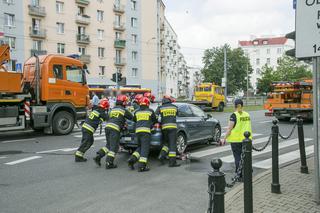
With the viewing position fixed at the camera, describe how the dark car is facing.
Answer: facing away from the viewer and to the right of the viewer

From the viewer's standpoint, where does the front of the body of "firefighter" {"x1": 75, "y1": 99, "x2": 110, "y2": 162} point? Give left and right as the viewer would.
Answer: facing away from the viewer and to the right of the viewer

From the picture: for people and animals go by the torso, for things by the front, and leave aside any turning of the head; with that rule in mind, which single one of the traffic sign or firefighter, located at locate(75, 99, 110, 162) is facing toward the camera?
the traffic sign

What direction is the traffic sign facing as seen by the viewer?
toward the camera

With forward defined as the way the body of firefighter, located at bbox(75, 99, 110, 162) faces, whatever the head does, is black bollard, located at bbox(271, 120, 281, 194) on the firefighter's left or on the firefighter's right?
on the firefighter's right

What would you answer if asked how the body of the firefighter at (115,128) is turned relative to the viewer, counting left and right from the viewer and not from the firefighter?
facing away from the viewer and to the right of the viewer

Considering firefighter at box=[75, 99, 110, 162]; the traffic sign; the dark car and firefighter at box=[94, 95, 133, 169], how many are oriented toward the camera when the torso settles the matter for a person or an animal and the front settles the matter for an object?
1

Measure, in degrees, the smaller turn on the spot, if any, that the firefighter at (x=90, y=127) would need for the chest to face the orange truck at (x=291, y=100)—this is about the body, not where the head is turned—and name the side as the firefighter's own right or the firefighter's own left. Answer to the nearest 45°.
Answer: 0° — they already face it

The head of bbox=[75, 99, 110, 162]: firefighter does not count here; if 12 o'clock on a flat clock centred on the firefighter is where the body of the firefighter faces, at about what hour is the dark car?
The dark car is roughly at 1 o'clock from the firefighter.

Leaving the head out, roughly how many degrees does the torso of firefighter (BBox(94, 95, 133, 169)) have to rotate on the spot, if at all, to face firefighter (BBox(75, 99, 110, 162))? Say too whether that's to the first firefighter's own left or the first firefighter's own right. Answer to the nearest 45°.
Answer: approximately 90° to the first firefighter's own left

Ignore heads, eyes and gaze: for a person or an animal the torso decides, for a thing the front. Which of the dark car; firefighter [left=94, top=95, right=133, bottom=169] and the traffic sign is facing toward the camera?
the traffic sign

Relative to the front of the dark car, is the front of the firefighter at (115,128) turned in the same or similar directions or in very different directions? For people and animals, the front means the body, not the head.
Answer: same or similar directions

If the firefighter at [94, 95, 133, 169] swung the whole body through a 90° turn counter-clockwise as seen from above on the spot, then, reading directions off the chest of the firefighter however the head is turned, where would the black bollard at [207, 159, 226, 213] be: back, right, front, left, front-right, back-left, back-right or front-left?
back-left

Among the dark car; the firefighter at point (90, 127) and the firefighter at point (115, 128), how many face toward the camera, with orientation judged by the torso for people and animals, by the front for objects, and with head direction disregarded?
0

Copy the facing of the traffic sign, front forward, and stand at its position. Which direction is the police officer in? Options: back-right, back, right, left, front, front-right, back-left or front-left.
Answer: back-right

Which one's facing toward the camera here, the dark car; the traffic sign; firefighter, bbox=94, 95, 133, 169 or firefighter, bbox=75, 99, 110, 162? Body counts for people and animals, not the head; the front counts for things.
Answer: the traffic sign

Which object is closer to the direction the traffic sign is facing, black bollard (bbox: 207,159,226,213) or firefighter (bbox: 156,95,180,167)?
the black bollard
